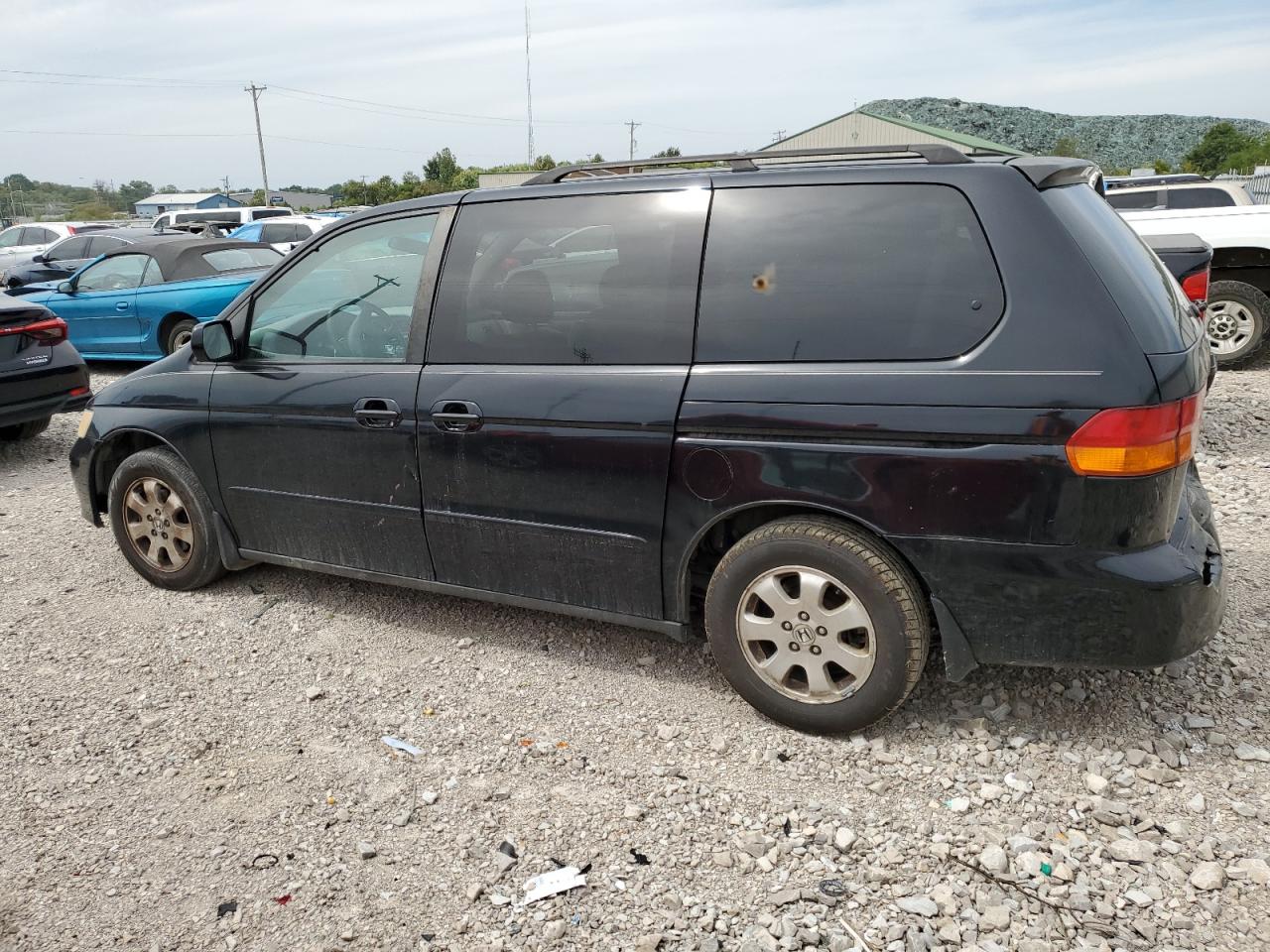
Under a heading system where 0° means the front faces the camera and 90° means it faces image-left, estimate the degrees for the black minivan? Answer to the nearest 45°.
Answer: approximately 135°

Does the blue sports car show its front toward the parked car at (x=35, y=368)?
no

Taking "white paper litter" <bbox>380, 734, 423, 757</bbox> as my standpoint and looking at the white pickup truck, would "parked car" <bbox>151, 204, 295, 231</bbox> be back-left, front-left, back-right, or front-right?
front-left

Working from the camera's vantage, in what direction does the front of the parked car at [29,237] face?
facing away from the viewer and to the left of the viewer

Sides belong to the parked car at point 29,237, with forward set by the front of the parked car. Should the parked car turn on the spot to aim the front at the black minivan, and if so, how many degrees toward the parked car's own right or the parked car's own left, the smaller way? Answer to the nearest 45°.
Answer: approximately 135° to the parked car's own left

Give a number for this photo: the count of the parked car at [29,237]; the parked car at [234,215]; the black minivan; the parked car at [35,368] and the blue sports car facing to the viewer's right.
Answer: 0

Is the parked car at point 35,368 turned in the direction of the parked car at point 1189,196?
no

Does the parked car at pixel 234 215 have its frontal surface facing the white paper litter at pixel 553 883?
no

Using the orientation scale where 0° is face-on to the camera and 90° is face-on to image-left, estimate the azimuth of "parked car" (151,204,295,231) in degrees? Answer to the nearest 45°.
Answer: approximately 90°

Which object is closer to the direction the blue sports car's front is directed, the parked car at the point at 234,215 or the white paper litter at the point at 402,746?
the parked car

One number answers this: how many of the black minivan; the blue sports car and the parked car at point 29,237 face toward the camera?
0

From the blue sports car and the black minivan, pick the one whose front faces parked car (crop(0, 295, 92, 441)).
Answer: the black minivan

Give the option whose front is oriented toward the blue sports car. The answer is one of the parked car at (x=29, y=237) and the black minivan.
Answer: the black minivan

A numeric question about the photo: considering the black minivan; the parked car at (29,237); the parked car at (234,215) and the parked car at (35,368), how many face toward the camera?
0

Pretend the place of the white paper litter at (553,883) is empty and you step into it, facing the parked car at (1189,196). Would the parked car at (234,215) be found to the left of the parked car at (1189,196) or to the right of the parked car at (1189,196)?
left
